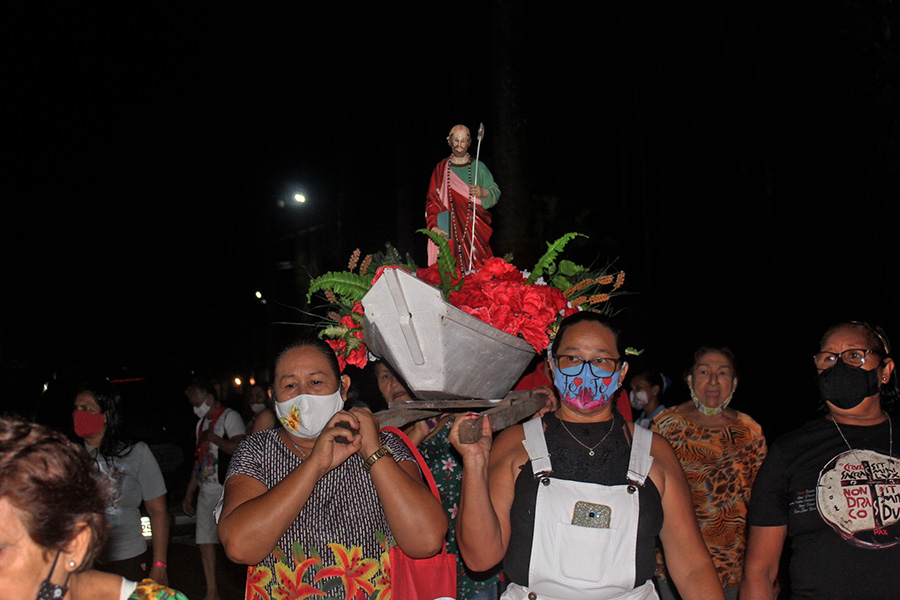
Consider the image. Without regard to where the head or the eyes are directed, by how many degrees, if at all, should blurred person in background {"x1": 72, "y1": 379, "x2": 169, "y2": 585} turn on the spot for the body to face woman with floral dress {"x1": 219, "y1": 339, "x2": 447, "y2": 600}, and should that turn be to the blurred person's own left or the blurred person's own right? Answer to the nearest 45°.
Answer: approximately 45° to the blurred person's own left

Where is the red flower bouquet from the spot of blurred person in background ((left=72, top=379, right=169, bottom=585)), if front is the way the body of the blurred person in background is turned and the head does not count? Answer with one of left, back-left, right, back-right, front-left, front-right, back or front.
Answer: left

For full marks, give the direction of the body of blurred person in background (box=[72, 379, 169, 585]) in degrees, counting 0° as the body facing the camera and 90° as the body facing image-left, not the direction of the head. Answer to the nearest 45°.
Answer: approximately 45°

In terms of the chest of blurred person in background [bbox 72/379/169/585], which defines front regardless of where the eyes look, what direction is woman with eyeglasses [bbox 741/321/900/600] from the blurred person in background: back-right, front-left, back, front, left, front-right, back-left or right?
left

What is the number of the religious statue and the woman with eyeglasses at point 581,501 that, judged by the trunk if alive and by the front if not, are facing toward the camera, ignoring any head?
2

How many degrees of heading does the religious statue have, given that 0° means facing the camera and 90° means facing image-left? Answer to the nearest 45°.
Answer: approximately 0°

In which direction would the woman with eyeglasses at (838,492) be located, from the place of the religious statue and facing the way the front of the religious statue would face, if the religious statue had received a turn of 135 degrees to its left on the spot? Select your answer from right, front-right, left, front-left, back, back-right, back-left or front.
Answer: right

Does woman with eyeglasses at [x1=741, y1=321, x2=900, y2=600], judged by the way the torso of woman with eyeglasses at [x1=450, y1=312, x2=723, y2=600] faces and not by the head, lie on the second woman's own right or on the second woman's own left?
on the second woman's own left

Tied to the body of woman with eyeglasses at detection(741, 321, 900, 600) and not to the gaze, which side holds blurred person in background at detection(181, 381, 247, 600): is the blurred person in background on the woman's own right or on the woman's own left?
on the woman's own right
